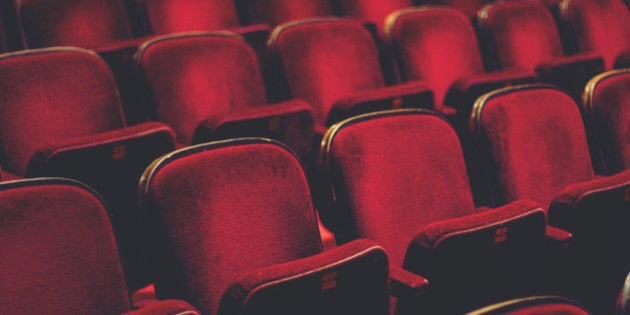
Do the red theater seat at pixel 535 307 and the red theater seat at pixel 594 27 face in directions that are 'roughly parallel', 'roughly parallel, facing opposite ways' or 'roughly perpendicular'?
roughly parallel

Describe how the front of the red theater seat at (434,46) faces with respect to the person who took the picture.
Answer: facing the viewer and to the right of the viewer

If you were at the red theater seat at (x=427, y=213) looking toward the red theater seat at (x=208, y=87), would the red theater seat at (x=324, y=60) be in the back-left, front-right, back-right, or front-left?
front-right

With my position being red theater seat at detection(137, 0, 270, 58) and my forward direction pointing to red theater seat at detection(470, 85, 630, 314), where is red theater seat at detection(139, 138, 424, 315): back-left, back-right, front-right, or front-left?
front-right

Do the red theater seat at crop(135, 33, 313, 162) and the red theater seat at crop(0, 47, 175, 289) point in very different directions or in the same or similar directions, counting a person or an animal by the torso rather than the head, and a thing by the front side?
same or similar directions

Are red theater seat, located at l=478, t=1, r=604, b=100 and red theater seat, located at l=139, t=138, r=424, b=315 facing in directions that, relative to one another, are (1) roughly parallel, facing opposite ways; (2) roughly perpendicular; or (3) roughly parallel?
roughly parallel
